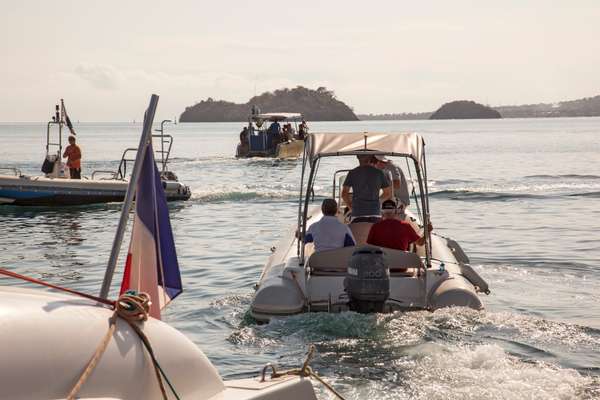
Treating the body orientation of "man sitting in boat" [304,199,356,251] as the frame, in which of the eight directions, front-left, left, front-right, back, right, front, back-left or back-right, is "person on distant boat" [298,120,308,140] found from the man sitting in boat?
front

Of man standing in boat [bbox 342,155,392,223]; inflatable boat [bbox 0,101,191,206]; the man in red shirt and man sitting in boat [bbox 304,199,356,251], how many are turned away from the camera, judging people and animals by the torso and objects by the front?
3

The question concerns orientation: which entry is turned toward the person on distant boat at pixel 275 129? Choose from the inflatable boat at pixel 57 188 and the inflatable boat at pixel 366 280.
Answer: the inflatable boat at pixel 366 280

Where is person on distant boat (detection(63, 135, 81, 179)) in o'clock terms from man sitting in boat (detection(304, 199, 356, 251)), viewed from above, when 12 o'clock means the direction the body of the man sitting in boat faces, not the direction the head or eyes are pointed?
The person on distant boat is roughly at 11 o'clock from the man sitting in boat.

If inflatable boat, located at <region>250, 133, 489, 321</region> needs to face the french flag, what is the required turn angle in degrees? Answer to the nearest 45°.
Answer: approximately 180°

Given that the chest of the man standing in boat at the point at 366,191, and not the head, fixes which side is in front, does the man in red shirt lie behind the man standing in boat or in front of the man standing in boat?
behind

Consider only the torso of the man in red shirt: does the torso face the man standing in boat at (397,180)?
yes

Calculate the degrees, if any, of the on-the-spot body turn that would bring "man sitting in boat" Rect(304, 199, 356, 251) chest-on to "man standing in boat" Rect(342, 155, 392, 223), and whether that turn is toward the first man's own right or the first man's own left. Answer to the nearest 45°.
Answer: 0° — they already face them

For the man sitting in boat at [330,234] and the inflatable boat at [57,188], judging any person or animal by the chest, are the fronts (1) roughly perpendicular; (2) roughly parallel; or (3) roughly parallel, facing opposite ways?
roughly perpendicular

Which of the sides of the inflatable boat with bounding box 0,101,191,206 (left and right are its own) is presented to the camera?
left

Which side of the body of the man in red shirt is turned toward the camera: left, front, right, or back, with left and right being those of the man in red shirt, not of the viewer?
back

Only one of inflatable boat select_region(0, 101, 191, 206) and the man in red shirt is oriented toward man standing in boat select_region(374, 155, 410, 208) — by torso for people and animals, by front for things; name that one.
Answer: the man in red shirt

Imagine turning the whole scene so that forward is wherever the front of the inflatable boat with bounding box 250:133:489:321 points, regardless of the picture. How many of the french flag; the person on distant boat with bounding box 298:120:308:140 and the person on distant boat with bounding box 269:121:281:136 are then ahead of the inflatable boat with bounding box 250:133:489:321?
2

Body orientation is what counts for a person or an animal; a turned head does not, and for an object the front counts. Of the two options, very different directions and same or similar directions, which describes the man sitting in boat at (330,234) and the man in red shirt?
same or similar directions

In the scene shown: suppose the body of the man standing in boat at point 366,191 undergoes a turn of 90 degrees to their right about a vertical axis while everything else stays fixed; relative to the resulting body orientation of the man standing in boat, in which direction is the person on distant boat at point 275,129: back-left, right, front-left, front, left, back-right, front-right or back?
left

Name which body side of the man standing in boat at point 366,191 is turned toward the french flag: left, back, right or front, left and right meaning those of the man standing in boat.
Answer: back

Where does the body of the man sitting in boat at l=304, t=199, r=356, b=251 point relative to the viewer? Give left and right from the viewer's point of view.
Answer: facing away from the viewer

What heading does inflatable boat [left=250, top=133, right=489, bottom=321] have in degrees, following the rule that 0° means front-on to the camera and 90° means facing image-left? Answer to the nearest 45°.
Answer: approximately 180°

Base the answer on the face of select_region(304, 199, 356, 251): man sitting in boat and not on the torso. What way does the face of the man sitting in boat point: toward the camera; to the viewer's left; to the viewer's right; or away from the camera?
away from the camera

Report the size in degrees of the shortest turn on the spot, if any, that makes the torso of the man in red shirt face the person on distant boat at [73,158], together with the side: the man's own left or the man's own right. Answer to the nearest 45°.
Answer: approximately 45° to the man's own left
